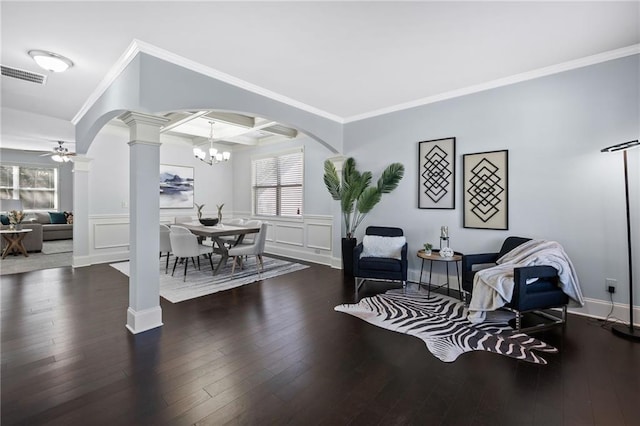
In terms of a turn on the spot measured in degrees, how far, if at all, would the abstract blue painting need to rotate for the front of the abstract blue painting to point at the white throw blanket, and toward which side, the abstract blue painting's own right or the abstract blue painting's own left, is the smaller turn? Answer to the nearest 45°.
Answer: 0° — it already faces it

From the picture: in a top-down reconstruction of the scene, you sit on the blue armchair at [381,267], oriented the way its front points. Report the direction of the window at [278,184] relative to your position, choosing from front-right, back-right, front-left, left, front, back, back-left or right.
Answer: back-right

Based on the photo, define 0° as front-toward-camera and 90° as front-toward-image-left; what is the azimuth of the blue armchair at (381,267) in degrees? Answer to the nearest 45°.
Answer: approximately 0°

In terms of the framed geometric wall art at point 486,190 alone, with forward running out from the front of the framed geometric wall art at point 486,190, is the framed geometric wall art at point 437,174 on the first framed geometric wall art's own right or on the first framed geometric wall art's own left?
on the first framed geometric wall art's own right

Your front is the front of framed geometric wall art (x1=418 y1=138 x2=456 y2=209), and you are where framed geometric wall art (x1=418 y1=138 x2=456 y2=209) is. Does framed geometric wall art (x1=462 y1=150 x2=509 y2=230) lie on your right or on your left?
on your left

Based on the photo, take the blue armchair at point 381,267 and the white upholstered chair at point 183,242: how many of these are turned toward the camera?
1

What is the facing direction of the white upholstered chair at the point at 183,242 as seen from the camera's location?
facing away from the viewer and to the right of the viewer

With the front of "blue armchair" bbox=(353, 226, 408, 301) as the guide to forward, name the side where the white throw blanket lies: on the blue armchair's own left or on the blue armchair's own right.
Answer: on the blue armchair's own left

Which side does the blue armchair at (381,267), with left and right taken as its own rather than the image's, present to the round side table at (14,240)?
right
